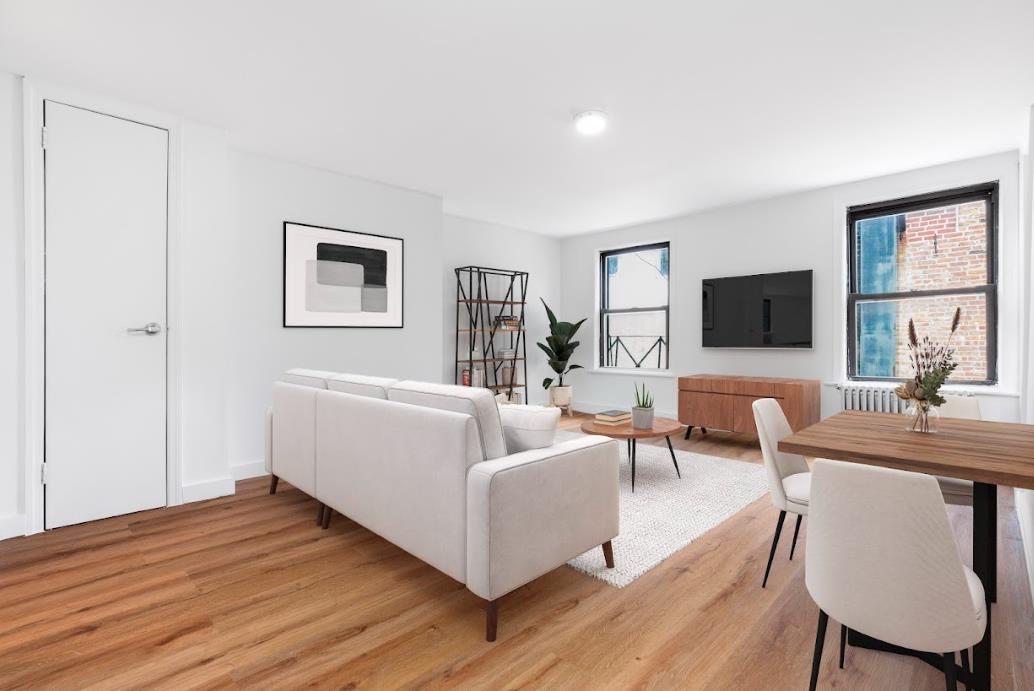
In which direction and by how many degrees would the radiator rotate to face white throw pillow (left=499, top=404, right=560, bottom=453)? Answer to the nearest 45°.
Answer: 0° — it already faces it

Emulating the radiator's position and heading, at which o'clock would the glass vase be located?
The glass vase is roughly at 12 o'clock from the radiator.

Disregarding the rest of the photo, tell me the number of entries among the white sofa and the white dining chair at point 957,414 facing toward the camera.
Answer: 1

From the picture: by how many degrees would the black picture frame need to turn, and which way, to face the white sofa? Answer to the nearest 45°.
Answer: approximately 45° to its right

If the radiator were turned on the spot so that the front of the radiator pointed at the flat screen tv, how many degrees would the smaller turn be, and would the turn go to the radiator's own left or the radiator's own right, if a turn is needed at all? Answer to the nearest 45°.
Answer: approximately 90° to the radiator's own right

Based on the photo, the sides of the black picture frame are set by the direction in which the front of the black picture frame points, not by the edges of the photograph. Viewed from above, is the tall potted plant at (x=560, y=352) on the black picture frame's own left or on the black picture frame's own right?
on the black picture frame's own left

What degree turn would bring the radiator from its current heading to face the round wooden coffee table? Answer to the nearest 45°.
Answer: approximately 45° to its right

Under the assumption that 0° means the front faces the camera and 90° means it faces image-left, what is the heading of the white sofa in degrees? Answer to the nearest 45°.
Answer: approximately 225°
